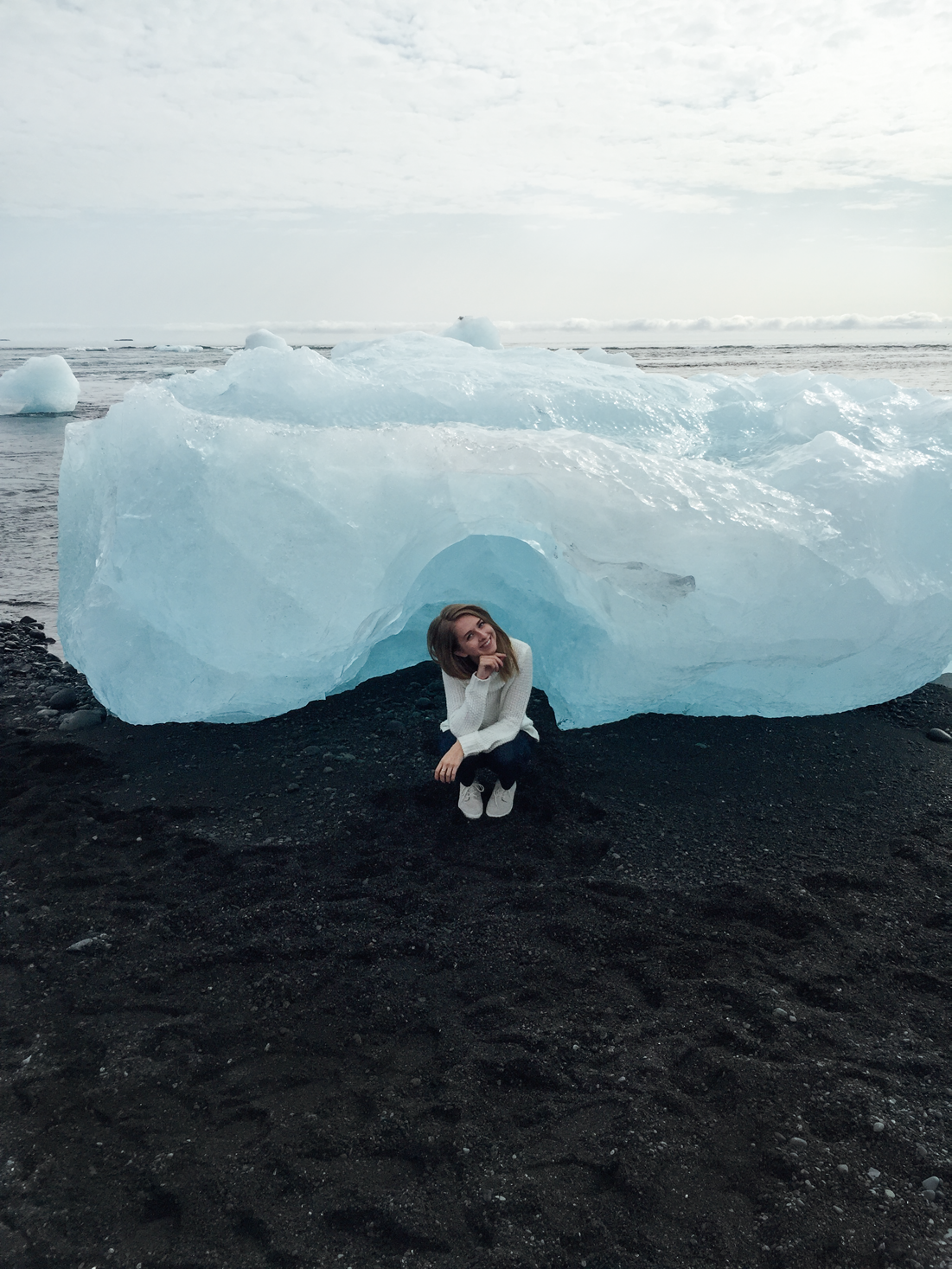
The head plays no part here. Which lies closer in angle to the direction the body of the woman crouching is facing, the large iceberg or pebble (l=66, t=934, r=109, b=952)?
the pebble

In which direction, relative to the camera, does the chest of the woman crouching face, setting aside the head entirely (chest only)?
toward the camera

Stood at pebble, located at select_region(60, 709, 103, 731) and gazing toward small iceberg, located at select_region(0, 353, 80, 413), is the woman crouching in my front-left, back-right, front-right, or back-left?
back-right

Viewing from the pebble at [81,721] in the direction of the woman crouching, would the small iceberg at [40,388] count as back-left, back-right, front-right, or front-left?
back-left

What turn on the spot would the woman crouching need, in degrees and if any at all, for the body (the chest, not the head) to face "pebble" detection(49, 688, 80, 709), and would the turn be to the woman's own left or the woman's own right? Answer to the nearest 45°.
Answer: approximately 135° to the woman's own right

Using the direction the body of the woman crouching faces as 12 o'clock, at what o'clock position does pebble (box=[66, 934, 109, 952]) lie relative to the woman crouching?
The pebble is roughly at 2 o'clock from the woman crouching.

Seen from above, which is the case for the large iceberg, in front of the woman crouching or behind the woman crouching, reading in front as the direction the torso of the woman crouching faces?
behind

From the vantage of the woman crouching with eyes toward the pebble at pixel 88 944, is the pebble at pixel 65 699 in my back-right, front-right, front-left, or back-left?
front-right

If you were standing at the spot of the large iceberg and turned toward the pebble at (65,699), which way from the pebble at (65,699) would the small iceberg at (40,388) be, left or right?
right

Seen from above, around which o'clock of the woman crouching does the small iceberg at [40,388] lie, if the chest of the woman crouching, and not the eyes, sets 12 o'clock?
The small iceberg is roughly at 5 o'clock from the woman crouching.

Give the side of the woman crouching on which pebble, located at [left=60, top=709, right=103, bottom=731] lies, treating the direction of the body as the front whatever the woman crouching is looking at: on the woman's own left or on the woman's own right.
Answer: on the woman's own right
